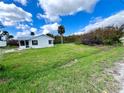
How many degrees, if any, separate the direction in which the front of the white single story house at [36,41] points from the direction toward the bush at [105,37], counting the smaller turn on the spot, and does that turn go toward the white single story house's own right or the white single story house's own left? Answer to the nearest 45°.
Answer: approximately 135° to the white single story house's own left

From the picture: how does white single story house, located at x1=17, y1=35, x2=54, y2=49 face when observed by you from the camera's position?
facing the viewer and to the left of the viewer
